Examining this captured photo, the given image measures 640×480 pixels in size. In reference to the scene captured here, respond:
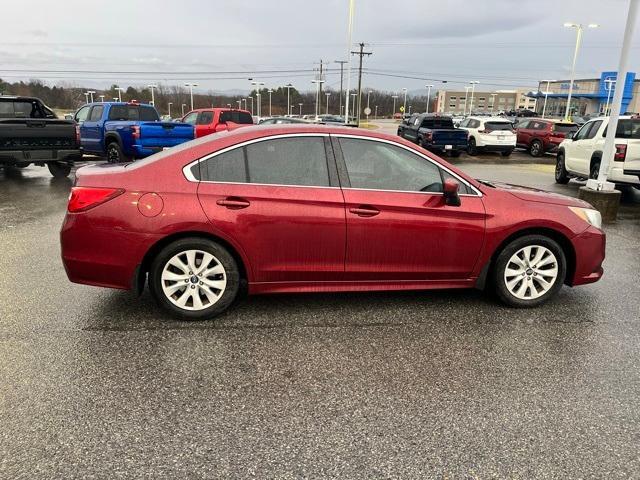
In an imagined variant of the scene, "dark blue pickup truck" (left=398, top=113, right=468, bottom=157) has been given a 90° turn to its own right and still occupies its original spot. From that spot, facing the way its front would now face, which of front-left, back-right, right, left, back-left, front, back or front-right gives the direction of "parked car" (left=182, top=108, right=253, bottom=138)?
back

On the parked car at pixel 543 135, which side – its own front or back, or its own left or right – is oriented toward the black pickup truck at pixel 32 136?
left

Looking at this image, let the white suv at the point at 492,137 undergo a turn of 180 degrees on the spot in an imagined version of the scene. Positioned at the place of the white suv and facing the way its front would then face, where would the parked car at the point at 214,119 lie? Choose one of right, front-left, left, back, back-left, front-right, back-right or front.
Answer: right

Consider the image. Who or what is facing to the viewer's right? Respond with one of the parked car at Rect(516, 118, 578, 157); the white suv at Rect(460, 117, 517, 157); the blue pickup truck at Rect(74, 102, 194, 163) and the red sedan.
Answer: the red sedan

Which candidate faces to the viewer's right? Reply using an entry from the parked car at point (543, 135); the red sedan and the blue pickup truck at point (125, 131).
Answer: the red sedan

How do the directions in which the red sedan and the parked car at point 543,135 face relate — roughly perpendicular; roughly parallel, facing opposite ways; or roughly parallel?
roughly perpendicular

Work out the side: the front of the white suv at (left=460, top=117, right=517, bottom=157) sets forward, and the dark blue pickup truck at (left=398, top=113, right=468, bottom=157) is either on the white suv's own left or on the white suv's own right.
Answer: on the white suv's own left

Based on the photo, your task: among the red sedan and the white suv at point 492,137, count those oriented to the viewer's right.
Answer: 1

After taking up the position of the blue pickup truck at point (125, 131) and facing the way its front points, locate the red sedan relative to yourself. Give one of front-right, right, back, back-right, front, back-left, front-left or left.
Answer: back-left

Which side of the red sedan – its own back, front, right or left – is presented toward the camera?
right

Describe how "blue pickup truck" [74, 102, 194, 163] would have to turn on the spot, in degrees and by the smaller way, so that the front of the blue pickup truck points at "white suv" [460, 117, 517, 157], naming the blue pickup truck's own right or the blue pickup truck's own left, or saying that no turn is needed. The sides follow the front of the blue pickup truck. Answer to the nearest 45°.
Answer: approximately 135° to the blue pickup truck's own right

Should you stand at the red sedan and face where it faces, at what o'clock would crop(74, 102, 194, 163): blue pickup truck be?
The blue pickup truck is roughly at 8 o'clock from the red sedan.

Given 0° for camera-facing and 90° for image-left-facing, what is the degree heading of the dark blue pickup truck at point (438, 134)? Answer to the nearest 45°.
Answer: approximately 135°

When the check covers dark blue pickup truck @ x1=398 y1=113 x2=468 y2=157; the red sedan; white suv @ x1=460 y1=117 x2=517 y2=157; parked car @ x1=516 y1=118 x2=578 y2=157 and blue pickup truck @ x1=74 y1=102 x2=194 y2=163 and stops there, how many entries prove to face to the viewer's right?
1

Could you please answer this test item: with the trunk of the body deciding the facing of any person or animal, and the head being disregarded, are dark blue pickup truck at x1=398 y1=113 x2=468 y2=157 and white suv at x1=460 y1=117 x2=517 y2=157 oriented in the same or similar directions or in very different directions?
same or similar directions

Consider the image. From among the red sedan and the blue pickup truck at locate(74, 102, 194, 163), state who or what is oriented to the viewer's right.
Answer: the red sedan

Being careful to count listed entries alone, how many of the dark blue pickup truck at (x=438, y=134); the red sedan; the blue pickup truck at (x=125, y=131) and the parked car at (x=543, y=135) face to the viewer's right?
1

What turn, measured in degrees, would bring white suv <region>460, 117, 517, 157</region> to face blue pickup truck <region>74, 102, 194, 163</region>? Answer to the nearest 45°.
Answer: approximately 90° to its left
